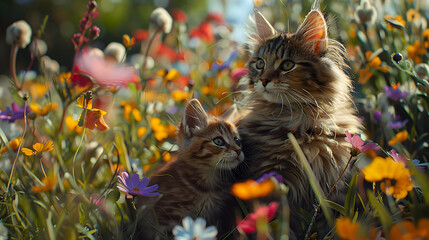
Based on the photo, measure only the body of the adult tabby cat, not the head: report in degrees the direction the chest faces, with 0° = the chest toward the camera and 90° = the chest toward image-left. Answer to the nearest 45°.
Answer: approximately 45°

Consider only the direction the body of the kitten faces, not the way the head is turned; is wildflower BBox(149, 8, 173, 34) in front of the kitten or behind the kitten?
behind

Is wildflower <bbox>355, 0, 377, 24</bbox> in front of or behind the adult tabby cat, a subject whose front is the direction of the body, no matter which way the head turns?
behind

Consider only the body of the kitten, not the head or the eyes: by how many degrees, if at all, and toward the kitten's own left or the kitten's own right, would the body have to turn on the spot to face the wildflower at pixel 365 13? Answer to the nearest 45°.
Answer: approximately 90° to the kitten's own left

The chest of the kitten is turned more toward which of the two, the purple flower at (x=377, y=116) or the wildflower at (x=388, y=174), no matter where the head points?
the wildflower

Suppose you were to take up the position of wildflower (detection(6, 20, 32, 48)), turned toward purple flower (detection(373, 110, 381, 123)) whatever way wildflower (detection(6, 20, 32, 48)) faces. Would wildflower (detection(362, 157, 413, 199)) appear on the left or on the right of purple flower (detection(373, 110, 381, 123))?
right

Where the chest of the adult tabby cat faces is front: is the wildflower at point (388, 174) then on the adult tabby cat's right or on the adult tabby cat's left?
on the adult tabby cat's left
